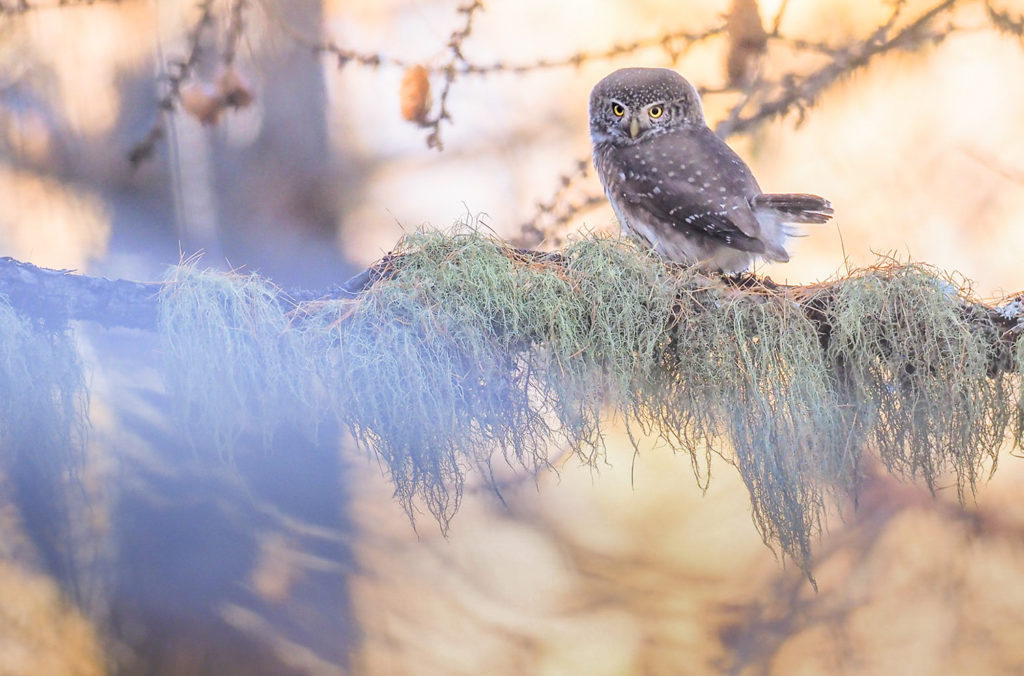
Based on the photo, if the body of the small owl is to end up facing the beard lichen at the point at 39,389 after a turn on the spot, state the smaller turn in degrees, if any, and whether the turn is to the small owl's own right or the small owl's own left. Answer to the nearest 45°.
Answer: approximately 45° to the small owl's own left

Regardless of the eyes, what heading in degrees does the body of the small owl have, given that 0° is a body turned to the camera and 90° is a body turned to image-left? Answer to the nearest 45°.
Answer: approximately 90°
